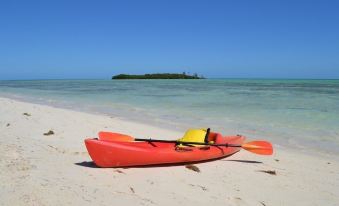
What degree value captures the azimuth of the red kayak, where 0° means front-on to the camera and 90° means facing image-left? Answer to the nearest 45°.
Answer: approximately 90°
